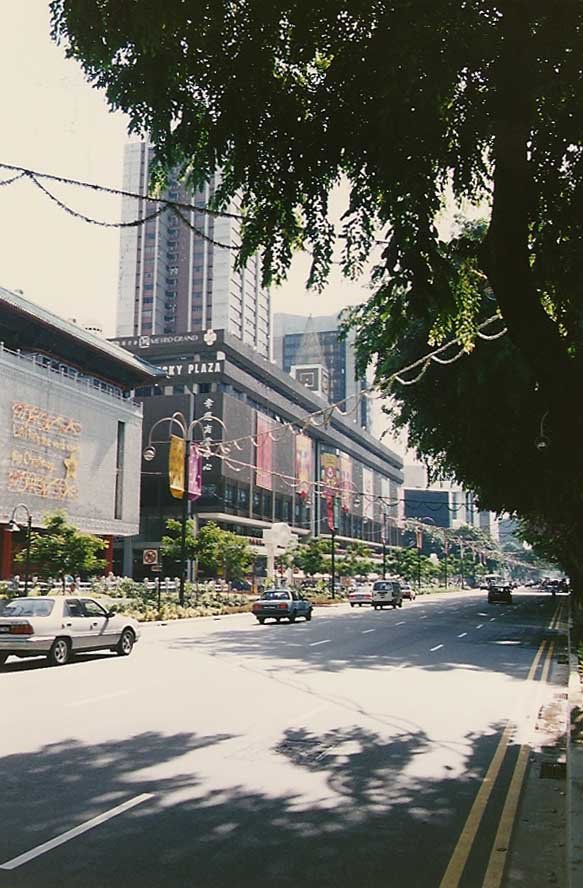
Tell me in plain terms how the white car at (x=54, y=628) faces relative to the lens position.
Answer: facing away from the viewer and to the right of the viewer

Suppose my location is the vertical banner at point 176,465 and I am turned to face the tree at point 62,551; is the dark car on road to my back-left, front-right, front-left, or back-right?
back-left

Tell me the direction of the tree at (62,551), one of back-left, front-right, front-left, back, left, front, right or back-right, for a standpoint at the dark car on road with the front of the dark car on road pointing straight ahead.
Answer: left

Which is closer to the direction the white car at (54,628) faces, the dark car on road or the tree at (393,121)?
the dark car on road
